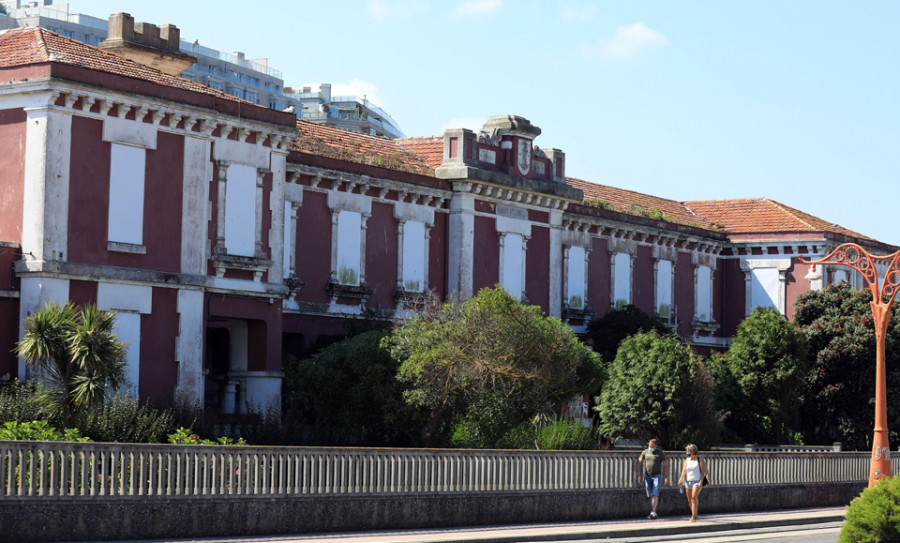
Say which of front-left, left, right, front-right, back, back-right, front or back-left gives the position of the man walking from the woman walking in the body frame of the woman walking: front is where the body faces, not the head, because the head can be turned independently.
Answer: right

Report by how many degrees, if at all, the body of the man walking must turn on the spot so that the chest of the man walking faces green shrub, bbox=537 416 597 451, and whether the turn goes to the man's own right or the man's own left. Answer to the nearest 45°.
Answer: approximately 135° to the man's own right

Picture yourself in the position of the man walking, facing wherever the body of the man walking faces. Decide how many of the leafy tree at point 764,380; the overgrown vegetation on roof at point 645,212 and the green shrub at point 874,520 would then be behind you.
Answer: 2

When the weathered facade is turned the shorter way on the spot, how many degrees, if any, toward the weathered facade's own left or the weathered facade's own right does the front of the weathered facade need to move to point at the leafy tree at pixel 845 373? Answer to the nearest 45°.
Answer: approximately 90° to the weathered facade's own left

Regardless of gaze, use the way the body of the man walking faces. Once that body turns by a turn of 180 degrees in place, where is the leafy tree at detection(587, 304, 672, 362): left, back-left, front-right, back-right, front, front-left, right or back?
front

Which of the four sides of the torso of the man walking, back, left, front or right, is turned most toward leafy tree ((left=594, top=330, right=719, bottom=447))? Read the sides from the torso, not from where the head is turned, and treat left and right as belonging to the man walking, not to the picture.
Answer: back

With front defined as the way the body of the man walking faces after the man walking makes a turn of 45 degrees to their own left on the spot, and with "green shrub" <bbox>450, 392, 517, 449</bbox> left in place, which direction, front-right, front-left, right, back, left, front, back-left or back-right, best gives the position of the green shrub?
back

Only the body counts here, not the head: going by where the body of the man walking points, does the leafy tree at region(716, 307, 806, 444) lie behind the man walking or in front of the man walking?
behind
